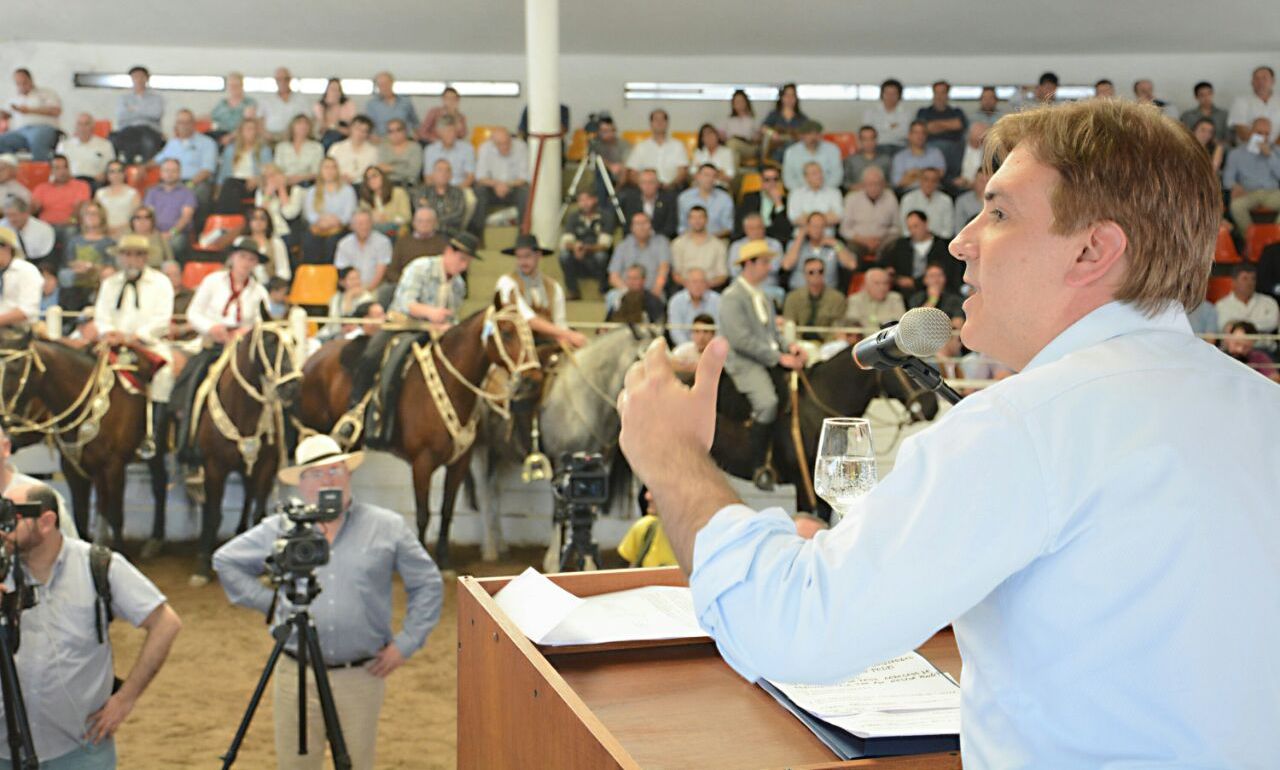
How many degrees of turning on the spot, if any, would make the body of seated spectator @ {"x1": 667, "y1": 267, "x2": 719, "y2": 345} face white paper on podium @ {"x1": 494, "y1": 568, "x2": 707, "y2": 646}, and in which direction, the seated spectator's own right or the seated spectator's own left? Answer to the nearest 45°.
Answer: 0° — they already face it

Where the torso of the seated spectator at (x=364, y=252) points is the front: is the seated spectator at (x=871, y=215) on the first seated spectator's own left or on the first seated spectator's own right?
on the first seated spectator's own left

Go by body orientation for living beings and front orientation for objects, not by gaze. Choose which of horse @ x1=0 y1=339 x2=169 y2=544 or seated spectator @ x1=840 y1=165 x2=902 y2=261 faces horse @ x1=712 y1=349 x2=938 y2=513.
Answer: the seated spectator

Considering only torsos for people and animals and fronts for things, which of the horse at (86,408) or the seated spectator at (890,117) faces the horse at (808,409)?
the seated spectator

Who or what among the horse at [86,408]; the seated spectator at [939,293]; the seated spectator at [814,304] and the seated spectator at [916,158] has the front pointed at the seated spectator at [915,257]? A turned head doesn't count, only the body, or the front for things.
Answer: the seated spectator at [916,158]
